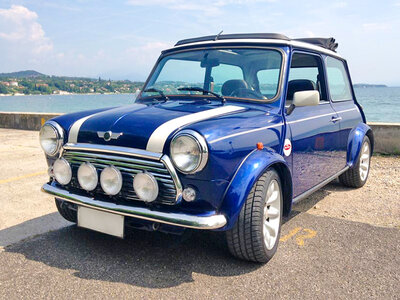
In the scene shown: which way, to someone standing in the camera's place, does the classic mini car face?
facing the viewer and to the left of the viewer
